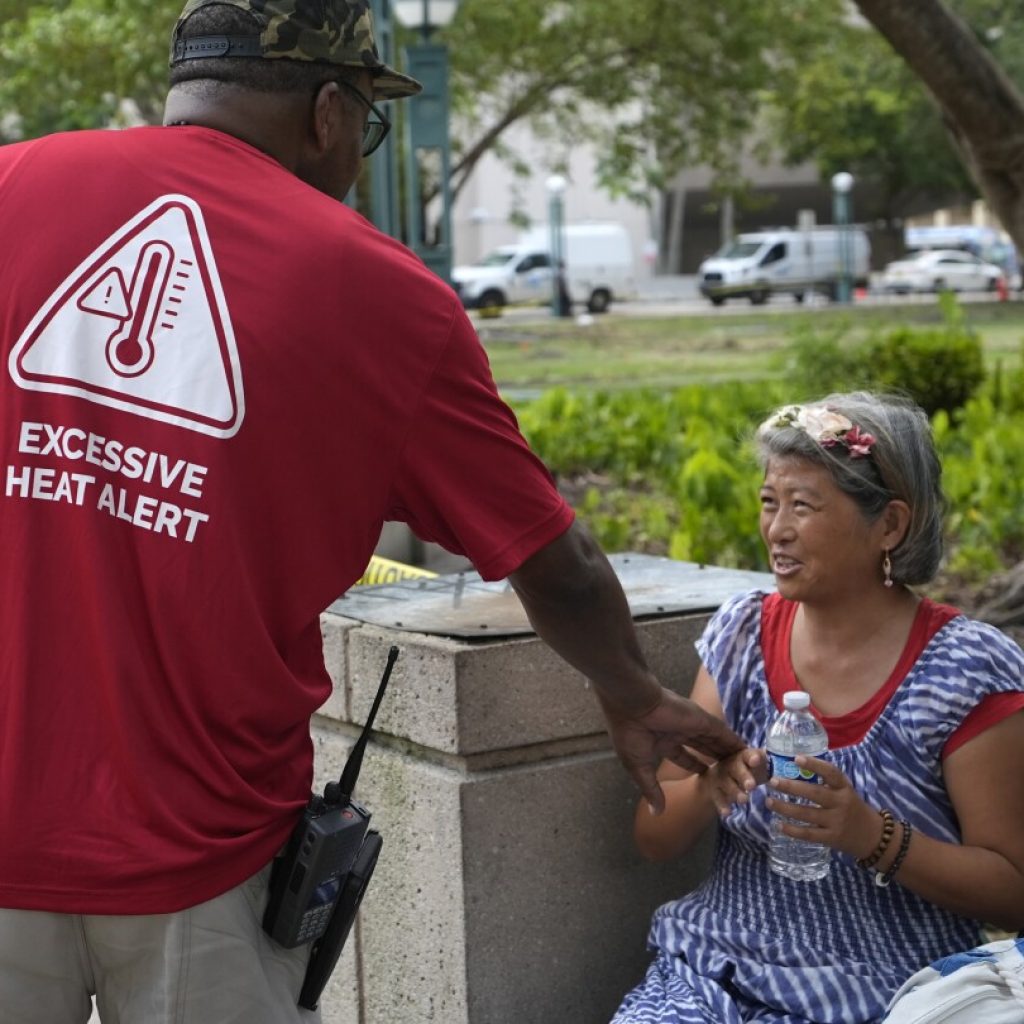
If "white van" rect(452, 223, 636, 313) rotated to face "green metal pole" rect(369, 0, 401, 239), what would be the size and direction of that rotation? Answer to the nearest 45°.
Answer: approximately 90° to its left

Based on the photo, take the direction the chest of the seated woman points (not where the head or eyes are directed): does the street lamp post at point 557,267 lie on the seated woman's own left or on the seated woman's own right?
on the seated woman's own right

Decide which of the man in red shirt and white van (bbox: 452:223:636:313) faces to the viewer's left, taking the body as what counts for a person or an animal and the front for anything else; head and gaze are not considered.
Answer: the white van

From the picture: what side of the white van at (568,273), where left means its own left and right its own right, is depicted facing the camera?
left

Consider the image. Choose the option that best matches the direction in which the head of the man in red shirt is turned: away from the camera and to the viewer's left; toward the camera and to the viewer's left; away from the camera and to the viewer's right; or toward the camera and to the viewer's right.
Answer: away from the camera and to the viewer's right

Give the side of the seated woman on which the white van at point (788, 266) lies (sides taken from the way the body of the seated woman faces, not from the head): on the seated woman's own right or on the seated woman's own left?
on the seated woman's own right

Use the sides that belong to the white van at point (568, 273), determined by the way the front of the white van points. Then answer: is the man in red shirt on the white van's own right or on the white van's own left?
on the white van's own left

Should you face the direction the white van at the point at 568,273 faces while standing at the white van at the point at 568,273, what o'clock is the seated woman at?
The seated woman is roughly at 9 o'clock from the white van.

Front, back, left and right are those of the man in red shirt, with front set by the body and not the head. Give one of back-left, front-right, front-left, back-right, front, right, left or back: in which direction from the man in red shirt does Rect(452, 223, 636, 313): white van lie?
front-left

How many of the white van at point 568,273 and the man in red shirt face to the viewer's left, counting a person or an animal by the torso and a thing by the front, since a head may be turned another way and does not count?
1

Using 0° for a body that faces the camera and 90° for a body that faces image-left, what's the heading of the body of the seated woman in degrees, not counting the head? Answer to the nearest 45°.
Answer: approximately 45°

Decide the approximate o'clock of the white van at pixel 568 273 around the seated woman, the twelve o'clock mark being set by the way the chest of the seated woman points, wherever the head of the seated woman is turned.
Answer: The white van is roughly at 4 o'clock from the seated woman.
